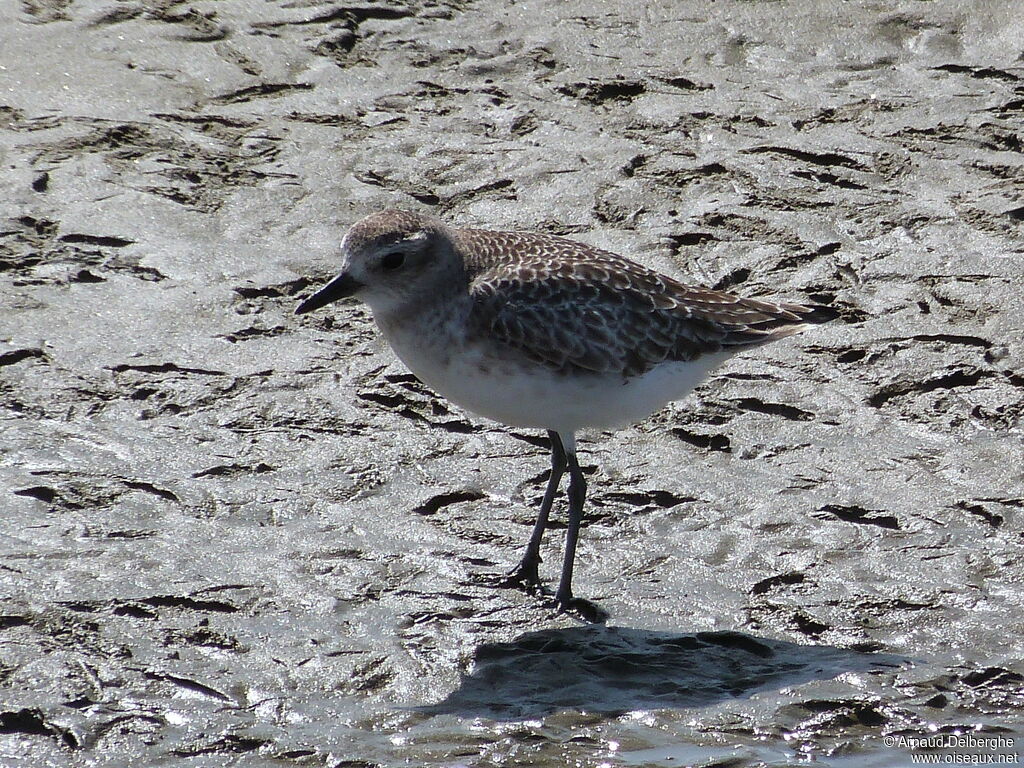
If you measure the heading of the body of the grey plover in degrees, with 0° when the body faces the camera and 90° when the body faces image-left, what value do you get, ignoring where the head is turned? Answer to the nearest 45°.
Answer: approximately 90°
